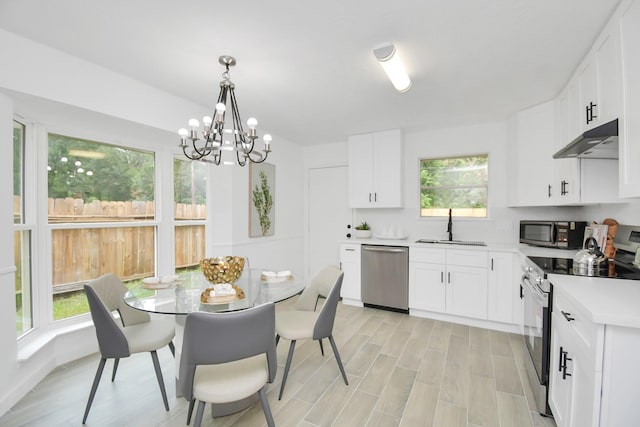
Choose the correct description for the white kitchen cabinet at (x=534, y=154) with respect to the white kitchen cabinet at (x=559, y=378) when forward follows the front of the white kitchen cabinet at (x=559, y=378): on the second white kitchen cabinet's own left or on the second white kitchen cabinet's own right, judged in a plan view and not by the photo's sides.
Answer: on the second white kitchen cabinet's own right

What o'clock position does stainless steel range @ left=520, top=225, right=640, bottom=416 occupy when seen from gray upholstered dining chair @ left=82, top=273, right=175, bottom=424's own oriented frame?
The stainless steel range is roughly at 1 o'clock from the gray upholstered dining chair.

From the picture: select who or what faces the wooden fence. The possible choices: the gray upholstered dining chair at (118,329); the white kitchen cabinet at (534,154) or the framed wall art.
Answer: the white kitchen cabinet

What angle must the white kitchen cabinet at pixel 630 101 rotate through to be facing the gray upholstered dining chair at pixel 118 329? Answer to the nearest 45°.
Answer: approximately 45° to its left

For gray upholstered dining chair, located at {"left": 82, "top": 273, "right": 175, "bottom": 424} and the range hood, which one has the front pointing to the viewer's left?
the range hood

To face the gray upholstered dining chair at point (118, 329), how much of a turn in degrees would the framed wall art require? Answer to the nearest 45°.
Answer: approximately 90° to its right

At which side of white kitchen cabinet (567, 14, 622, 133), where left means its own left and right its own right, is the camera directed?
left

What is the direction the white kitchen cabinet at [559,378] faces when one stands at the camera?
facing to the left of the viewer

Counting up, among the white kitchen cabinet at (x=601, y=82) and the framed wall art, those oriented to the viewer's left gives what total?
1

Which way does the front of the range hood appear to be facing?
to the viewer's left

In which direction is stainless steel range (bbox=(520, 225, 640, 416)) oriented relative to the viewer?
to the viewer's left
